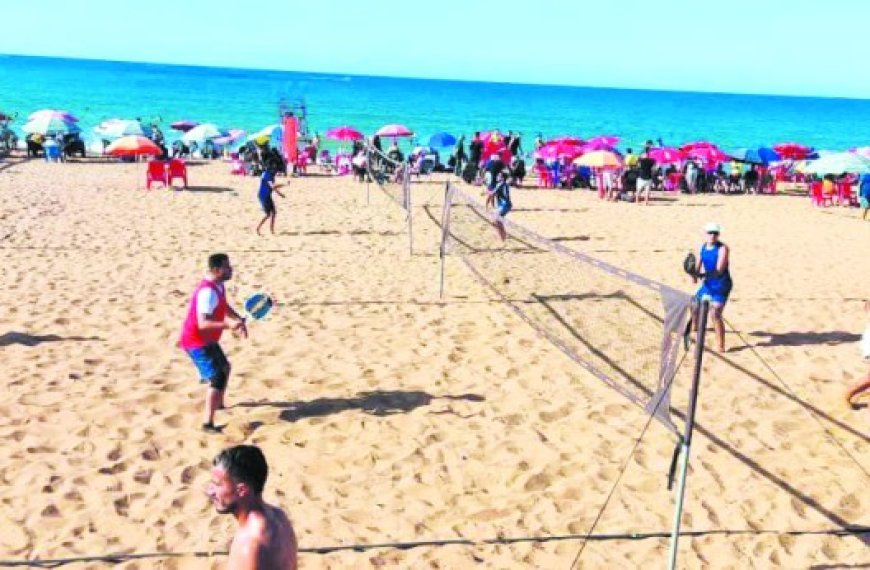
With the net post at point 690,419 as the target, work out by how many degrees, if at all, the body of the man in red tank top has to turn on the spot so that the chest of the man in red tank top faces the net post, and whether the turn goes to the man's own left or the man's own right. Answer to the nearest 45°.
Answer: approximately 45° to the man's own right

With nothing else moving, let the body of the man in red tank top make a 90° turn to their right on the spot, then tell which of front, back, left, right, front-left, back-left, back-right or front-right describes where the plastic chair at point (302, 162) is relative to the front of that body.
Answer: back

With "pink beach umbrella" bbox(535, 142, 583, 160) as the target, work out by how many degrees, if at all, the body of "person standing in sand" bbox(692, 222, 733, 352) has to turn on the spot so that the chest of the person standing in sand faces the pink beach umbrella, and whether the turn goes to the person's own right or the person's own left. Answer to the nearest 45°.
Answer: approximately 135° to the person's own right

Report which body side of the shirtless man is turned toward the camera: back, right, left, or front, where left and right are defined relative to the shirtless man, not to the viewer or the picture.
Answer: left

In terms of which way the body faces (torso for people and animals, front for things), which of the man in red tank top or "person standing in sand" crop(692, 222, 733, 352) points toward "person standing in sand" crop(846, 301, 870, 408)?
the man in red tank top

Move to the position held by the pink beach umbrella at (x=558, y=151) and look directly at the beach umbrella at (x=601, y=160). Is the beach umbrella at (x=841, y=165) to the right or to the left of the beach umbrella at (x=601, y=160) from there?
left

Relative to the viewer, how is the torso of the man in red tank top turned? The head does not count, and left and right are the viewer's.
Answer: facing to the right of the viewer

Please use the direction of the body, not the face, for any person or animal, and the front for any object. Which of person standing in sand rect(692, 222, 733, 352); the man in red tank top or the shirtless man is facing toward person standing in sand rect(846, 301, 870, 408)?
the man in red tank top

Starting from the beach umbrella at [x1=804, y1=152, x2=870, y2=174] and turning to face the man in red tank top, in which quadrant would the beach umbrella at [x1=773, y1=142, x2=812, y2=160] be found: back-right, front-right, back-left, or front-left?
back-right

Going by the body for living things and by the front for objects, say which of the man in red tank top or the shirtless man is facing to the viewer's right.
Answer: the man in red tank top

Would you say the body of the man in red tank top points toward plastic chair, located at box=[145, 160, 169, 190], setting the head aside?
no

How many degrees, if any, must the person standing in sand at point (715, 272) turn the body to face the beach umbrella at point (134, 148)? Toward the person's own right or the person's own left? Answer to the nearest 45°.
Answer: approximately 90° to the person's own right

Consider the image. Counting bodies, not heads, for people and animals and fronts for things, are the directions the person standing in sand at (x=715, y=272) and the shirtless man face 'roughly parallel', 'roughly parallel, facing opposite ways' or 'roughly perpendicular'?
roughly parallel

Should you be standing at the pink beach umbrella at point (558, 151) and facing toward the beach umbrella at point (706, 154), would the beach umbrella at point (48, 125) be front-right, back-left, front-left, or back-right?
back-left

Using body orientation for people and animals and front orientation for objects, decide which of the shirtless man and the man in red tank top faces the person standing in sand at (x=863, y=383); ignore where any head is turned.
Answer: the man in red tank top

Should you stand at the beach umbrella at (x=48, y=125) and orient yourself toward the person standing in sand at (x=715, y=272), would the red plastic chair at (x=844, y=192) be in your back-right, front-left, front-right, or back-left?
front-left

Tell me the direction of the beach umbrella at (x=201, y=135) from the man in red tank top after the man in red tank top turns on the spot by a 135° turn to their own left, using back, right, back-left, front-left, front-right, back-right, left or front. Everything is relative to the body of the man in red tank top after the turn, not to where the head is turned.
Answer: front-right

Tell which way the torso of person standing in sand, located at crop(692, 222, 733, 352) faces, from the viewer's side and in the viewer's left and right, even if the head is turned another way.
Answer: facing the viewer and to the left of the viewer
